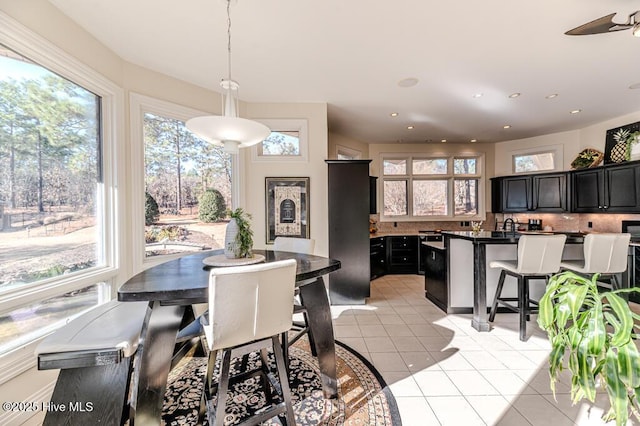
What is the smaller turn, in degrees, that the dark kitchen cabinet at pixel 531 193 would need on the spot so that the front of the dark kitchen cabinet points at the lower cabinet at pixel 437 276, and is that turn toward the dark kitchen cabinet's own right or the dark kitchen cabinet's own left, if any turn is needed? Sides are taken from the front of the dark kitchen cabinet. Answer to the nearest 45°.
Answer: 0° — it already faces it

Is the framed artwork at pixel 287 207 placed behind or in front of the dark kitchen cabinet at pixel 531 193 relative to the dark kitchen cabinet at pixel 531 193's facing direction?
in front

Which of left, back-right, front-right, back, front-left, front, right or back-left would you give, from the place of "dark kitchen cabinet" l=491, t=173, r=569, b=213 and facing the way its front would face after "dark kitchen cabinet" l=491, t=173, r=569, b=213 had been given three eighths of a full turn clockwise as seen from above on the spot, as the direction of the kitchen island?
back-left

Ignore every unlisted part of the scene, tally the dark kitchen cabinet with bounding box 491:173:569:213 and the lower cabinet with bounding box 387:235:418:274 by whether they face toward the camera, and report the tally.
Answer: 2

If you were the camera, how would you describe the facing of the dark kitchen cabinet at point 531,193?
facing the viewer

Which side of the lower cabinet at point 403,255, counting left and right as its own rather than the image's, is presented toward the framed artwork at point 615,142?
left

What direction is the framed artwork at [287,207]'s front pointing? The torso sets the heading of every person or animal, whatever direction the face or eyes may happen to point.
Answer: toward the camera

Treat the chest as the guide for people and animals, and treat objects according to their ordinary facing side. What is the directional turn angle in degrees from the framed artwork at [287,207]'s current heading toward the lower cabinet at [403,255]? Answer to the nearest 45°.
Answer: approximately 135° to its left

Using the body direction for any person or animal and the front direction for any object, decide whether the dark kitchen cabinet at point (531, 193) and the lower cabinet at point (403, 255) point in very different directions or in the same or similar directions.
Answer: same or similar directions

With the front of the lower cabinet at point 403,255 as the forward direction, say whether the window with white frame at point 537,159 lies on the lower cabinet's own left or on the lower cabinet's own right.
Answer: on the lower cabinet's own left

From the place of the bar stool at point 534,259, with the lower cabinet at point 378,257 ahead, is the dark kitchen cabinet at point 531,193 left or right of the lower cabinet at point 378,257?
right

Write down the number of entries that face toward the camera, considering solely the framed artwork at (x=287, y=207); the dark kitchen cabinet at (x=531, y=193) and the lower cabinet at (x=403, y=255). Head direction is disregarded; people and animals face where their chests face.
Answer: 3

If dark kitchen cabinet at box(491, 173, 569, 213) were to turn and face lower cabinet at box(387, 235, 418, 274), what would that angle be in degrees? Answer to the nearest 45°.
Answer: approximately 45° to its right

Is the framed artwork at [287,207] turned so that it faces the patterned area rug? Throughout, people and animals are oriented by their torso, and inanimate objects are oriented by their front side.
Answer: yes

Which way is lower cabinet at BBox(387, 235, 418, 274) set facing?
toward the camera

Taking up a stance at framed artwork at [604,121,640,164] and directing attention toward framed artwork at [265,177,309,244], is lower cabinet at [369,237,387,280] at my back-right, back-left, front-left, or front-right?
front-right

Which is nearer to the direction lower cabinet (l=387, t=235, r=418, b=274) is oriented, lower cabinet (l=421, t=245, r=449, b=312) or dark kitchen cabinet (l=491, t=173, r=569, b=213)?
the lower cabinet

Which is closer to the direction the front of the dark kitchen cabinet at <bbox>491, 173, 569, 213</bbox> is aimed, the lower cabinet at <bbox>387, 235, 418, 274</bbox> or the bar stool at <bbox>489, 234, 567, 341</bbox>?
the bar stool

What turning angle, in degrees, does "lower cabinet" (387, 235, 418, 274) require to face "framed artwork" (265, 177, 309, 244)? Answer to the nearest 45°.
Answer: approximately 45° to its right
